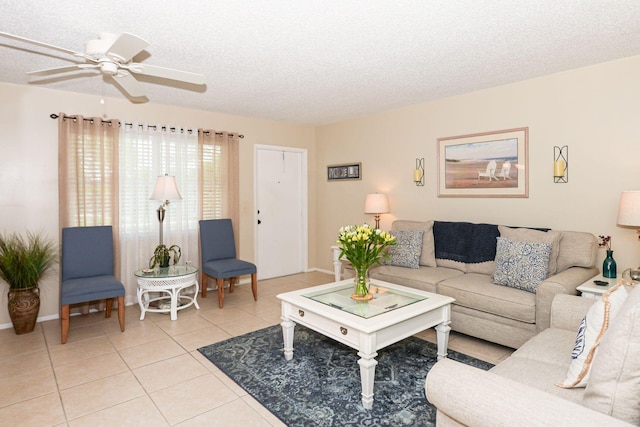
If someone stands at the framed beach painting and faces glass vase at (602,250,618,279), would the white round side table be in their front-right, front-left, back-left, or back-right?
back-right

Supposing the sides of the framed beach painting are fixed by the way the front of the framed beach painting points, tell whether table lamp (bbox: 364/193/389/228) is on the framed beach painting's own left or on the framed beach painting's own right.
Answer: on the framed beach painting's own right

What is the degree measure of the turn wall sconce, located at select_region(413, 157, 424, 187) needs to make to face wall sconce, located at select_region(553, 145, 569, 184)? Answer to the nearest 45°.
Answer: approximately 90° to its left

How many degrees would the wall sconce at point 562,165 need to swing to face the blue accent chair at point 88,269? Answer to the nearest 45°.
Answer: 0° — it already faces it

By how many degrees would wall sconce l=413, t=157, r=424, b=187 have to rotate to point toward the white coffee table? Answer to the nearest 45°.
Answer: approximately 45° to its left

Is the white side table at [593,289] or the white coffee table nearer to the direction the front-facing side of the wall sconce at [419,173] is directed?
the white coffee table

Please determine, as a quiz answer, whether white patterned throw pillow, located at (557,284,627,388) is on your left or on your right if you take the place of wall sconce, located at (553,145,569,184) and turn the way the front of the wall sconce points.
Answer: on your left

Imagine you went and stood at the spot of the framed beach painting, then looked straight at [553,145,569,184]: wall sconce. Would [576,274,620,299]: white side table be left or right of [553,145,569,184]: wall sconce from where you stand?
right

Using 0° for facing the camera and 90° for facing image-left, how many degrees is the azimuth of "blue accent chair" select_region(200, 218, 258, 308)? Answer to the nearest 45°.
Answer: approximately 315°

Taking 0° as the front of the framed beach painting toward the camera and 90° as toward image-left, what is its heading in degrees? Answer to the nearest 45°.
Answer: approximately 45°
